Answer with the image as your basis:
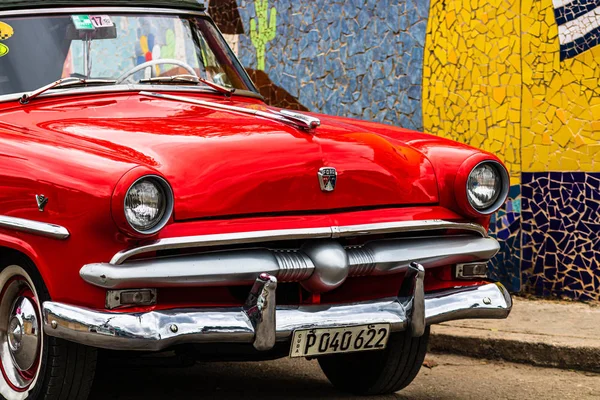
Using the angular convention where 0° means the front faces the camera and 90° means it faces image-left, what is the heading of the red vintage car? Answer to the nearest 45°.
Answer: approximately 315°
